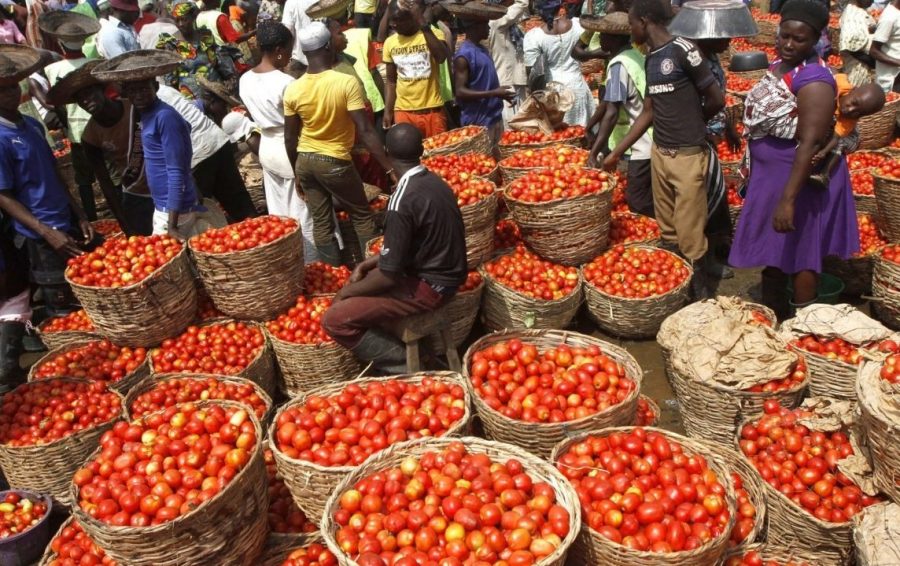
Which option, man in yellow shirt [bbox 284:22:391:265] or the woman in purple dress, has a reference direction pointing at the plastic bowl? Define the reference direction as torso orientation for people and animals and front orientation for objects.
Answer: the woman in purple dress

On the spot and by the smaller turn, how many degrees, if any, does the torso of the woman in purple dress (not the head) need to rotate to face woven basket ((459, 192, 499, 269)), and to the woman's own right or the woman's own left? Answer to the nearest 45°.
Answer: approximately 45° to the woman's own right

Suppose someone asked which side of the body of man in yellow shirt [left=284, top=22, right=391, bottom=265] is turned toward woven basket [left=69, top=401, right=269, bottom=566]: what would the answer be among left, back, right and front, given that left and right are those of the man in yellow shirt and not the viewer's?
back

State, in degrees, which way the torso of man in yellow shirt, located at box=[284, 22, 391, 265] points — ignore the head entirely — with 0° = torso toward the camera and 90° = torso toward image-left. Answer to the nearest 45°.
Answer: approximately 180°

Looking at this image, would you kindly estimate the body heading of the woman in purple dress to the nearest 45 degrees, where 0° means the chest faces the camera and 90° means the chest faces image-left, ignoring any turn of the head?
approximately 45°

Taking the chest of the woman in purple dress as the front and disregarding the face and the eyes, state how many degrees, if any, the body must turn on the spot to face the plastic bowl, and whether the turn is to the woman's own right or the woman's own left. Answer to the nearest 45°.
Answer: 0° — they already face it

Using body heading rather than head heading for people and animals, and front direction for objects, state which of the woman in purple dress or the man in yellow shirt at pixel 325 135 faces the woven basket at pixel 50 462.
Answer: the woman in purple dress

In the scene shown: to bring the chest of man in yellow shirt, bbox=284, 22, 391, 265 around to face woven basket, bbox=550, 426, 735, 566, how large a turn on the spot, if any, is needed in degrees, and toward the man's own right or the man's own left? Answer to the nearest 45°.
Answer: approximately 180°

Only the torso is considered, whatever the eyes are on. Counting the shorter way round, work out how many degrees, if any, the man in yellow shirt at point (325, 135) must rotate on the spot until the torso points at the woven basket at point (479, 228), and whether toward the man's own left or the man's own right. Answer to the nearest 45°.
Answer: approximately 135° to the man's own right

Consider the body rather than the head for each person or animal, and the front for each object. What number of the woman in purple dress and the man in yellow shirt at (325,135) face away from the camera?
1

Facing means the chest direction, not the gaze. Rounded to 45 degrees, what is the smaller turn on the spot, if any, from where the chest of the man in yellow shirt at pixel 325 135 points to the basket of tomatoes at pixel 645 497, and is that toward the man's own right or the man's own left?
approximately 180°

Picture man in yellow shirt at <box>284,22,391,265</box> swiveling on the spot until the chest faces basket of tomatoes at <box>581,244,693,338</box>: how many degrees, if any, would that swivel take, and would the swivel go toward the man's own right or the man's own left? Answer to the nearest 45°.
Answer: approximately 135° to the man's own right
